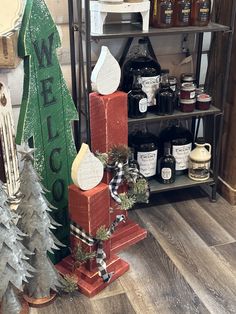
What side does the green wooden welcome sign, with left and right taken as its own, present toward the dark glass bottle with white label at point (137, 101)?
left

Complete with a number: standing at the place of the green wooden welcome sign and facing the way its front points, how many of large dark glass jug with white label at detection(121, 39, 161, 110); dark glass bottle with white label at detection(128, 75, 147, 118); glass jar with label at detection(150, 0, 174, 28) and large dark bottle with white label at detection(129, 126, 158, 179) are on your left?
4

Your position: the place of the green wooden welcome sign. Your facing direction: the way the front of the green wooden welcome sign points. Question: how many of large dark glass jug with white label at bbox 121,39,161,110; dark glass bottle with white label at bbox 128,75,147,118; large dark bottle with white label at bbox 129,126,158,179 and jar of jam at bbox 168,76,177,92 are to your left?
4

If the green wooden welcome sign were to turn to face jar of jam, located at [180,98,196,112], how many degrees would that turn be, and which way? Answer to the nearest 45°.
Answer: approximately 90° to its left

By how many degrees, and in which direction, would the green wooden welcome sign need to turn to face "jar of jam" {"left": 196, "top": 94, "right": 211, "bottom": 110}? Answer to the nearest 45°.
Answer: approximately 90° to its left

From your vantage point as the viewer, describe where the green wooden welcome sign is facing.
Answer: facing the viewer and to the right of the viewer

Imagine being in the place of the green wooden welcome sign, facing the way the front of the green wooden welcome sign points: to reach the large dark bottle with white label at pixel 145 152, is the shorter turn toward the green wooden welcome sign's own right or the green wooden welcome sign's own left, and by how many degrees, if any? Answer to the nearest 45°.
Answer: approximately 90° to the green wooden welcome sign's own left

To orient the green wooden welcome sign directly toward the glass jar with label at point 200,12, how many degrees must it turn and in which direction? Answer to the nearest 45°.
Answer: approximately 90° to its left

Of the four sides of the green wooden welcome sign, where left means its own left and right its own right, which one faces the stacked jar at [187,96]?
left

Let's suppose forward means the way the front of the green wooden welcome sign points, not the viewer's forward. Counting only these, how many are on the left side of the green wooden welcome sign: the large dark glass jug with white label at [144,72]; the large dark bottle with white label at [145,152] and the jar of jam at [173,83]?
3
